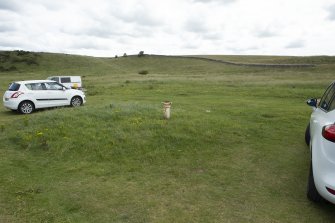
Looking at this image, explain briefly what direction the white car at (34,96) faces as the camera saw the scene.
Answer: facing away from the viewer and to the right of the viewer

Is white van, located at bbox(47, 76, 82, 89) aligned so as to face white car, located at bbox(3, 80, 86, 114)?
no

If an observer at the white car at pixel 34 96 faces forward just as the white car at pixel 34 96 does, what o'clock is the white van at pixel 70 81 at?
the white van at pixel 70 81 is roughly at 11 o'clock from the white car at pixel 34 96.
